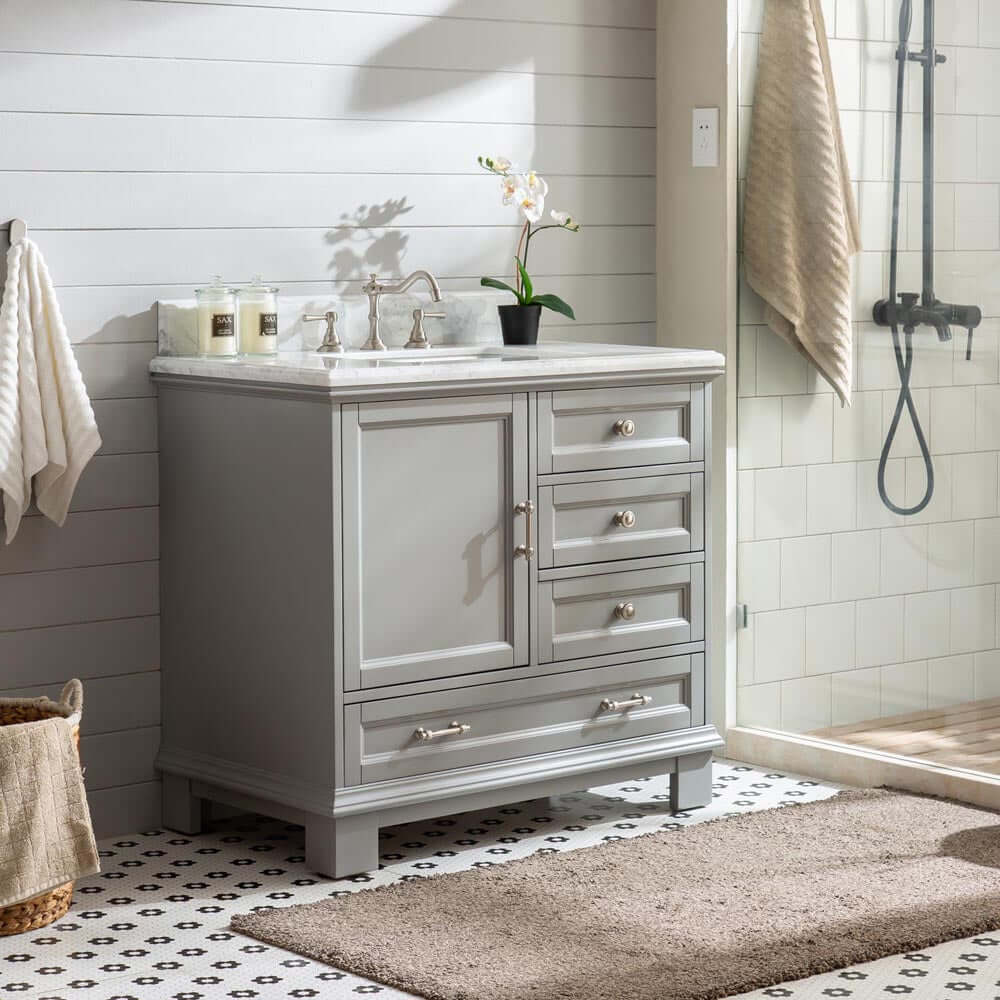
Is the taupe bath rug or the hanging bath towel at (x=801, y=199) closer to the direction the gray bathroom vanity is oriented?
the taupe bath rug

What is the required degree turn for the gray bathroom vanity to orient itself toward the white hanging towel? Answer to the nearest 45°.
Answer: approximately 135° to its right

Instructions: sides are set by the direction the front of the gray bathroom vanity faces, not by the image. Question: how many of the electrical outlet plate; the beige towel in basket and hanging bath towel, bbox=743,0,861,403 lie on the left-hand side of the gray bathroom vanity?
2

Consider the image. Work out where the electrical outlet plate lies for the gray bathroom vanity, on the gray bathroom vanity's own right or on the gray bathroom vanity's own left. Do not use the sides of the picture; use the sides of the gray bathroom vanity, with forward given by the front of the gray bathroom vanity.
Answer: on the gray bathroom vanity's own left

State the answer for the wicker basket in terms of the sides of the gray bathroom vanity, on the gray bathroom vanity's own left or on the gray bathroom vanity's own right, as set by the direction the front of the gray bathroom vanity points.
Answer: on the gray bathroom vanity's own right

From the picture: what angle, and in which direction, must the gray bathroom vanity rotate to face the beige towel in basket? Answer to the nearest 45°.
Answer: approximately 90° to its right

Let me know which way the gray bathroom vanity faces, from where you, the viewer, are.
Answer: facing the viewer and to the right of the viewer

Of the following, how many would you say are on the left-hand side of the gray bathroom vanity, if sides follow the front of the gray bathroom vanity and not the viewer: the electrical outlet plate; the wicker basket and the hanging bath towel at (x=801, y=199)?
2

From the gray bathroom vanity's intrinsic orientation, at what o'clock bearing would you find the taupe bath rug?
The taupe bath rug is roughly at 12 o'clock from the gray bathroom vanity.

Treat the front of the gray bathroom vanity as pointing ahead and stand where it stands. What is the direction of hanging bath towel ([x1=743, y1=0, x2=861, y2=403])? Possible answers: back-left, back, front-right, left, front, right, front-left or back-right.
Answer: left
